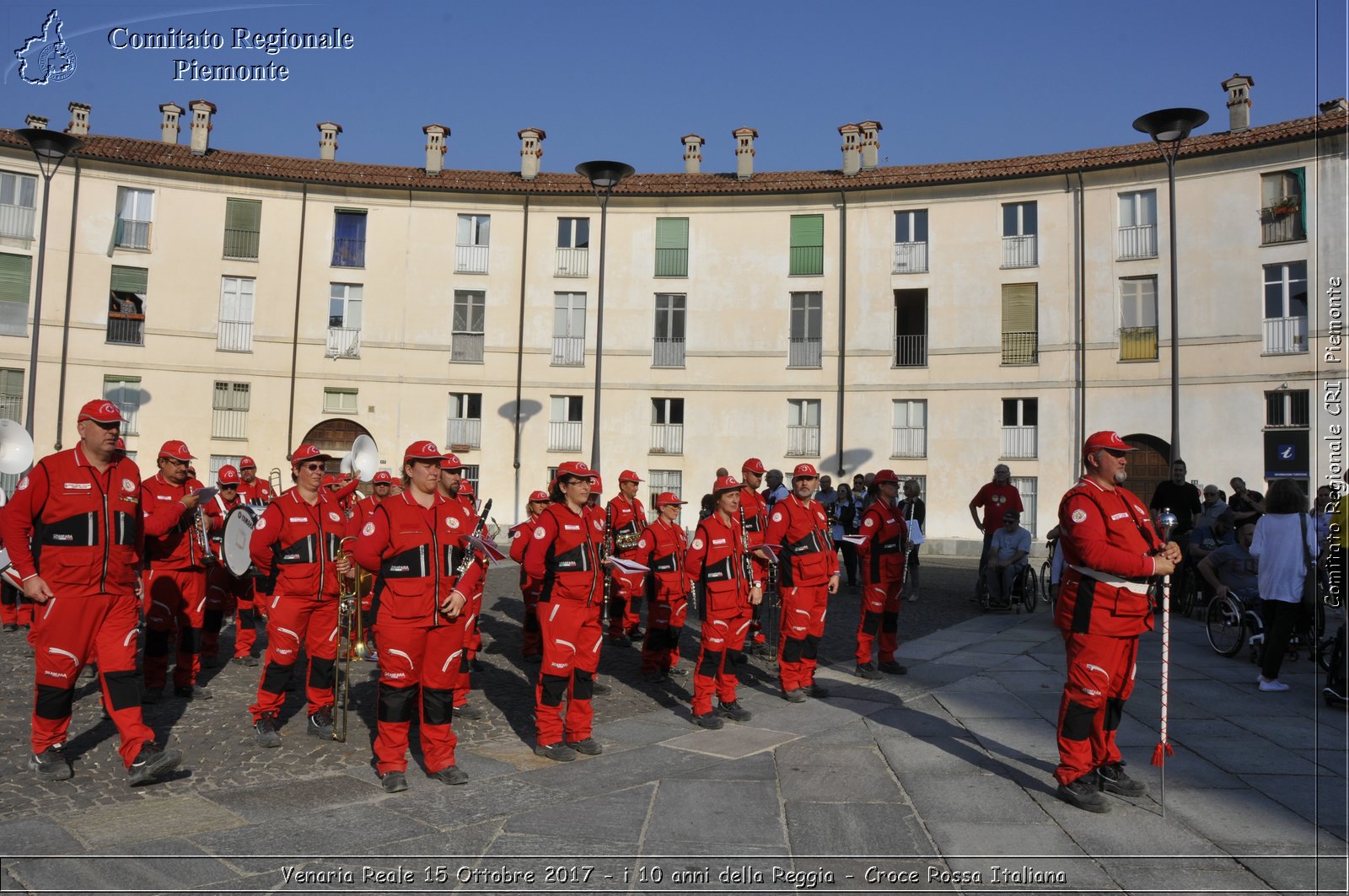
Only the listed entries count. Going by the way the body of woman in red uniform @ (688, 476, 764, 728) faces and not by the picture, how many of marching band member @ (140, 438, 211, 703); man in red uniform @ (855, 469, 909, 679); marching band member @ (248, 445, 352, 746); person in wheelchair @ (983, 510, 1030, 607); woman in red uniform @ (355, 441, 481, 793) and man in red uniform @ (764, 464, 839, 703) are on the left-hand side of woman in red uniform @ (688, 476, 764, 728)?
3

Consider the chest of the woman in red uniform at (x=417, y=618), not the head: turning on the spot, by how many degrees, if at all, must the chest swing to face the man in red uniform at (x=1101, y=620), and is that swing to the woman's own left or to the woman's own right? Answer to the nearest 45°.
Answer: approximately 45° to the woman's own left

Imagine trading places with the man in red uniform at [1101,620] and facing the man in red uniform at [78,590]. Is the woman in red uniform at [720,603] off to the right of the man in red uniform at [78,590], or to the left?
right

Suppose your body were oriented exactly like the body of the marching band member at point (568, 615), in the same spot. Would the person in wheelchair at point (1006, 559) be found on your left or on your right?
on your left

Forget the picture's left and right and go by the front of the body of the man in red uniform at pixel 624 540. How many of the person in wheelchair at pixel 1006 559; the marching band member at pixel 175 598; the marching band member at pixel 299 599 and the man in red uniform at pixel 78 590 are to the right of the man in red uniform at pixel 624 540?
3
